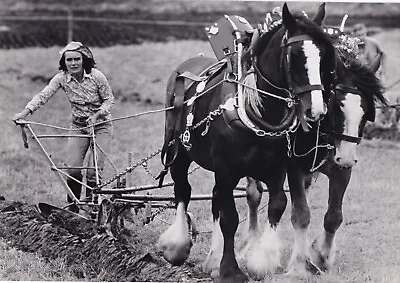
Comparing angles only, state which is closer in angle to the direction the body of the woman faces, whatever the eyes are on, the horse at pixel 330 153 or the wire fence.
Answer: the horse

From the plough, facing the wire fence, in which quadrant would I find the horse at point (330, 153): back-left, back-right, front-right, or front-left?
back-right

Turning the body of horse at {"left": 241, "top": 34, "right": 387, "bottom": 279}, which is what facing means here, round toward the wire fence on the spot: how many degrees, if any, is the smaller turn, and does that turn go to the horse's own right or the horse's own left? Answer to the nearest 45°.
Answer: approximately 180°

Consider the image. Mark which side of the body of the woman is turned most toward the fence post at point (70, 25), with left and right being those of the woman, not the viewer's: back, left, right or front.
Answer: back

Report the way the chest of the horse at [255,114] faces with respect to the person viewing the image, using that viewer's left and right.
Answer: facing the viewer and to the right of the viewer

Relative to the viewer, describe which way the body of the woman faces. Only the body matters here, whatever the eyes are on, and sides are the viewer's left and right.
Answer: facing the viewer

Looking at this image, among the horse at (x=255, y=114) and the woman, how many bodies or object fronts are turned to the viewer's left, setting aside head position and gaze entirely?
0

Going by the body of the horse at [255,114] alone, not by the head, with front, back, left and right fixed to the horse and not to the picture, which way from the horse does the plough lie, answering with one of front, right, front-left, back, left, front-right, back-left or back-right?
back

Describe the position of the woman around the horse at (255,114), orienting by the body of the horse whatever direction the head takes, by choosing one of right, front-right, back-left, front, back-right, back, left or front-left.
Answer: back

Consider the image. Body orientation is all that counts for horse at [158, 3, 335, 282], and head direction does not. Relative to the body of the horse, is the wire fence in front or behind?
behind
